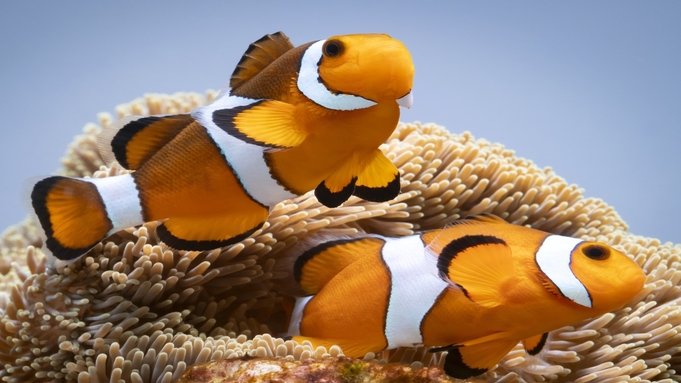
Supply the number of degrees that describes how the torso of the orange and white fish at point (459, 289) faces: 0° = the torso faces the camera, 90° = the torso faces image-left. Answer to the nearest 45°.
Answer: approximately 270°

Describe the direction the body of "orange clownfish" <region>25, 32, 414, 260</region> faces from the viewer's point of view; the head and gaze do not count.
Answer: to the viewer's right

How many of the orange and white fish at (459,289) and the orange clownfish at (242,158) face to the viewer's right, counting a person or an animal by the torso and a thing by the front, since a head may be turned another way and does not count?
2
